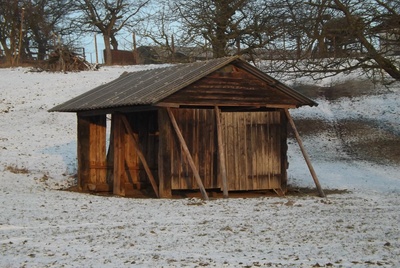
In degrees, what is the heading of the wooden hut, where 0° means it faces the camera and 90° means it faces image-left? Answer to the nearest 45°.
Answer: approximately 315°

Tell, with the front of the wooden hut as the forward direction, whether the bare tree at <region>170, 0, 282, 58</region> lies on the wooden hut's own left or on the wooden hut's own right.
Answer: on the wooden hut's own left

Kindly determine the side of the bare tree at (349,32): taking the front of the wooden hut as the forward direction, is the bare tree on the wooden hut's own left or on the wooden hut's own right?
on the wooden hut's own left
